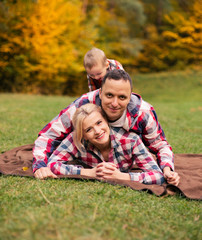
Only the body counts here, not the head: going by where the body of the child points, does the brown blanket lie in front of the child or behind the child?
in front

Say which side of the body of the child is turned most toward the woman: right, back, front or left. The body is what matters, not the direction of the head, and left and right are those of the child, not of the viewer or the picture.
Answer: front

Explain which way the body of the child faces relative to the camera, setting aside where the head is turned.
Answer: toward the camera
